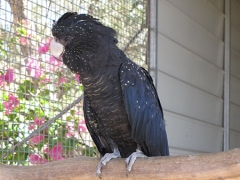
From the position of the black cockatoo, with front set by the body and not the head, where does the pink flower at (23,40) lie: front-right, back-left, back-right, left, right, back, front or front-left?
right

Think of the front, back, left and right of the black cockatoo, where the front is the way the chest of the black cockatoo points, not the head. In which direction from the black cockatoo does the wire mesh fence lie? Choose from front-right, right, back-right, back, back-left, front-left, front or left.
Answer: right

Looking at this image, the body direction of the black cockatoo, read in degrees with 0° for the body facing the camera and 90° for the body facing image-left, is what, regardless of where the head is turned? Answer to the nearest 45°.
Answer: approximately 45°
